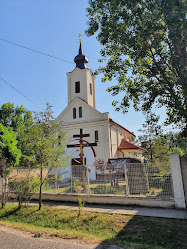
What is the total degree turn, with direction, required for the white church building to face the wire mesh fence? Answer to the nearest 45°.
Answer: approximately 45° to its left

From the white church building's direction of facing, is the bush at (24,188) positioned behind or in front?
in front

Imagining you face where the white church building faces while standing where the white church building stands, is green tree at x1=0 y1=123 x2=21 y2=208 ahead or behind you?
ahead

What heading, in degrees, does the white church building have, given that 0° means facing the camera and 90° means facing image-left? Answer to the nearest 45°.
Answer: approximately 45°

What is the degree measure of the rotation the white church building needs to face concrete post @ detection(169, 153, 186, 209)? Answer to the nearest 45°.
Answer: approximately 45° to its left

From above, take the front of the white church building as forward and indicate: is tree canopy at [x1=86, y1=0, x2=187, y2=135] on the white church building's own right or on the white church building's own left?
on the white church building's own left
